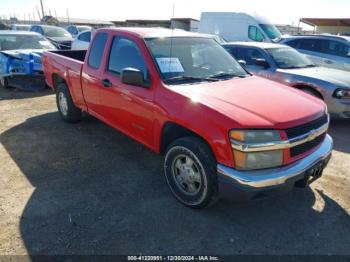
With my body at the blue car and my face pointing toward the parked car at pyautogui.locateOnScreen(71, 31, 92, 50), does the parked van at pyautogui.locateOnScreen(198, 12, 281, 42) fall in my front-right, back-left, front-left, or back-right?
front-right

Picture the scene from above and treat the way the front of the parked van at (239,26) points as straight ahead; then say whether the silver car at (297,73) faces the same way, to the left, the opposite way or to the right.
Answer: the same way

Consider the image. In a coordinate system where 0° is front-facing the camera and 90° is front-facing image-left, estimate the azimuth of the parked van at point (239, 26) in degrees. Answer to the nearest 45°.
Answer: approximately 315°

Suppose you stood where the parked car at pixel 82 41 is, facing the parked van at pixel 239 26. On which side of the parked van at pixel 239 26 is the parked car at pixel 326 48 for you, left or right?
right

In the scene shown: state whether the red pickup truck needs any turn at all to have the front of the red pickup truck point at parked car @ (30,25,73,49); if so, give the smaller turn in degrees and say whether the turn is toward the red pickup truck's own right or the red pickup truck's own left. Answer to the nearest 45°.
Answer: approximately 180°

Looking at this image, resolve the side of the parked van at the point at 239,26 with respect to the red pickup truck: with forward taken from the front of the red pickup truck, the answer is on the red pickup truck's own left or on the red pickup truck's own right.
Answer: on the red pickup truck's own left

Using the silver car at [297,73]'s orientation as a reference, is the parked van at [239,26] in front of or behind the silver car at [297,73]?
behind

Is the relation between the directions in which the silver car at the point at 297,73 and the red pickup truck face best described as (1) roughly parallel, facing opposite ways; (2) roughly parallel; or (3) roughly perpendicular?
roughly parallel

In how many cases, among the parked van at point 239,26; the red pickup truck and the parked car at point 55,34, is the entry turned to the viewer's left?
0

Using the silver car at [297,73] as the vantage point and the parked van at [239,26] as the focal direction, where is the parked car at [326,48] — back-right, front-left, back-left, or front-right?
front-right

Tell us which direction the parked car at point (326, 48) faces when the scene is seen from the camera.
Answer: facing the viewer and to the right of the viewer
